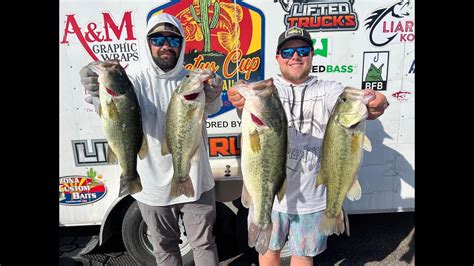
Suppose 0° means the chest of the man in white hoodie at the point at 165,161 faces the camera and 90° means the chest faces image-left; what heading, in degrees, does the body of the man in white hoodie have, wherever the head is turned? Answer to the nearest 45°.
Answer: approximately 0°
